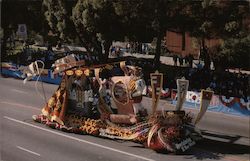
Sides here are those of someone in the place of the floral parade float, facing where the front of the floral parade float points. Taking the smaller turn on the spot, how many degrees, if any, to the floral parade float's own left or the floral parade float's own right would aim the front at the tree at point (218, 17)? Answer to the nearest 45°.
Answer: approximately 90° to the floral parade float's own left

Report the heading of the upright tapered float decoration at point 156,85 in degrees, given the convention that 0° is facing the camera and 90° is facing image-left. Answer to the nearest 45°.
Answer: approximately 315°

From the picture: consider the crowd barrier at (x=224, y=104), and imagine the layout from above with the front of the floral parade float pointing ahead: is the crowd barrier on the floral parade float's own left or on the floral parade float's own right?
on the floral parade float's own left

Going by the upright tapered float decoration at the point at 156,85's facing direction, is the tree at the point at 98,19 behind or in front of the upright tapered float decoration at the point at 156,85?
behind
